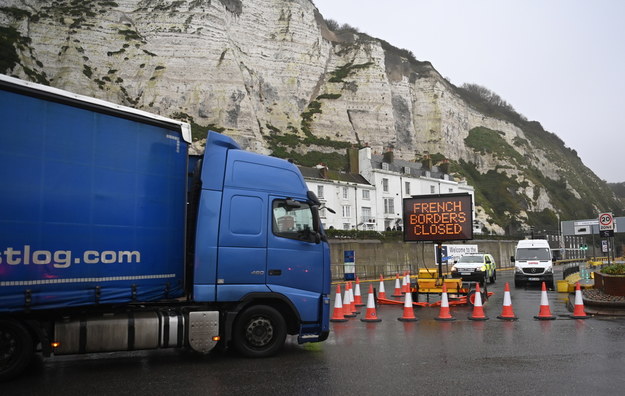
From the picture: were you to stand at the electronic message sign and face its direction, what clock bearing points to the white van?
The white van is roughly at 7 o'clock from the electronic message sign.

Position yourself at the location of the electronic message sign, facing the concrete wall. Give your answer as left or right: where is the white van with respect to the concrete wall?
right

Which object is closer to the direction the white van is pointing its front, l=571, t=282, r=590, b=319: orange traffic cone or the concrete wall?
the orange traffic cone

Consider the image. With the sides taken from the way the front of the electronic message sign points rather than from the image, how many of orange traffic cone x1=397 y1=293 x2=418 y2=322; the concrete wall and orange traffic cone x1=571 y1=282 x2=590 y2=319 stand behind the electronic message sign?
1

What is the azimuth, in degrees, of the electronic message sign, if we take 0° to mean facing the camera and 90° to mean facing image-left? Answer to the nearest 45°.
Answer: approximately 0°

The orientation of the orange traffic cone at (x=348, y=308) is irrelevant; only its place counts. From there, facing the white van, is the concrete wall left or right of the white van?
left

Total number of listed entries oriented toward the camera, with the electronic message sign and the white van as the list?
2

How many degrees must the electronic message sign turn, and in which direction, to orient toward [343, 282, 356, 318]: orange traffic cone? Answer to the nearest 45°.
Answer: approximately 45° to its right

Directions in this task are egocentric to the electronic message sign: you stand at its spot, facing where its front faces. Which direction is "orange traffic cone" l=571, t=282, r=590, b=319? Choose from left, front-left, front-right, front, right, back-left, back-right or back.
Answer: front-left

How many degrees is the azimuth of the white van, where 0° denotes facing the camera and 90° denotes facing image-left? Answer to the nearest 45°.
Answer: approximately 0°

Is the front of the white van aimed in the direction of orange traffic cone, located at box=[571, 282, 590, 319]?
yes

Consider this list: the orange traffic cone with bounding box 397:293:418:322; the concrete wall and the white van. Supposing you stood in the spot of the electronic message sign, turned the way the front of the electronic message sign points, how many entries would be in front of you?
1
